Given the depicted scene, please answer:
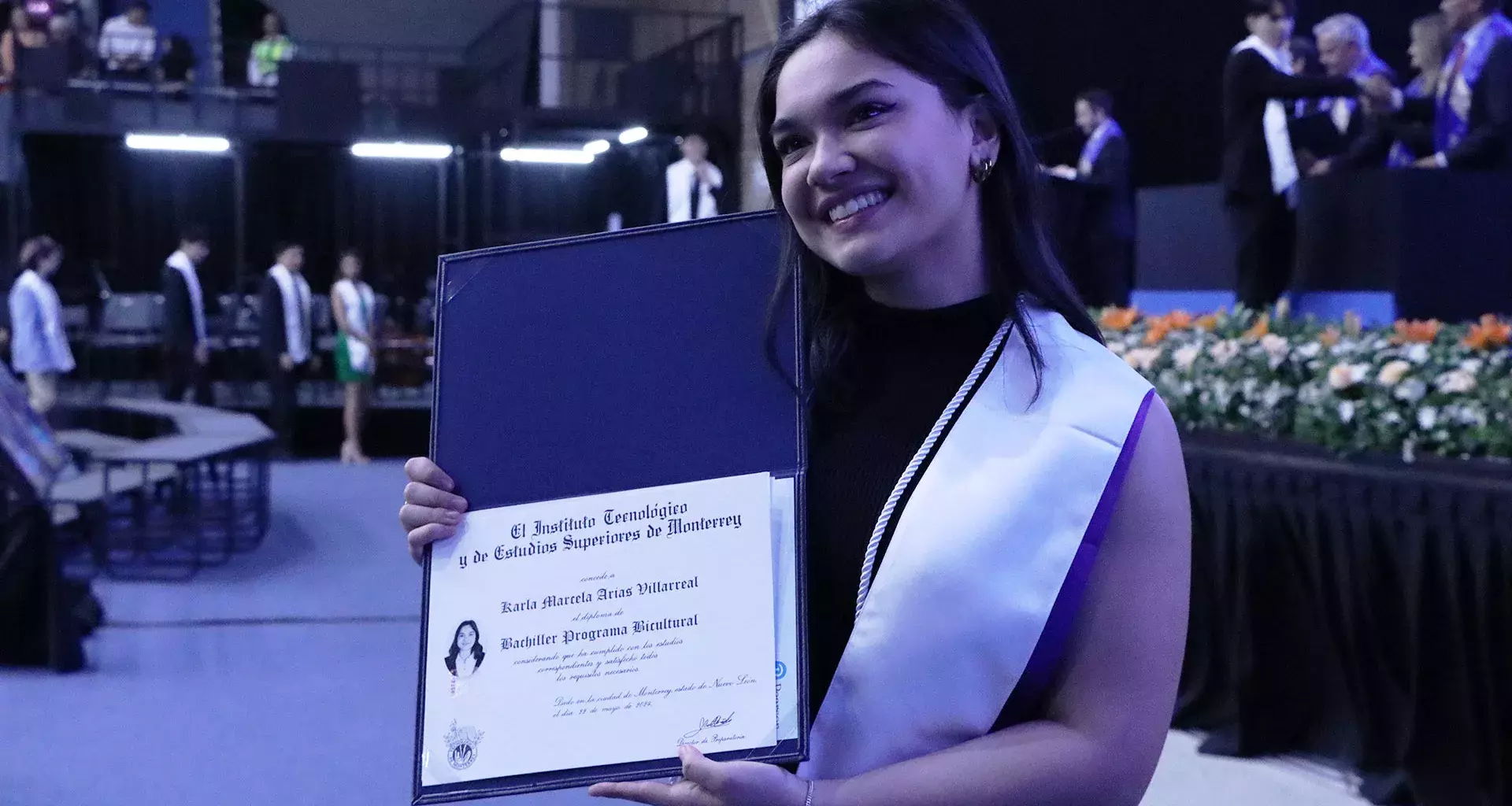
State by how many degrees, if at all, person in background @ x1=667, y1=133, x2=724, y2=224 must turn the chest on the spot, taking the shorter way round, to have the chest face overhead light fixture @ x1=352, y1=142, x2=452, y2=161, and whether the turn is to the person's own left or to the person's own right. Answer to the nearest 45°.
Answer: approximately 135° to the person's own right

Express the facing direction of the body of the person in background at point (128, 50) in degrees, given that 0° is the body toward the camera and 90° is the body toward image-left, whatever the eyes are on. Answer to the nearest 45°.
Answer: approximately 0°

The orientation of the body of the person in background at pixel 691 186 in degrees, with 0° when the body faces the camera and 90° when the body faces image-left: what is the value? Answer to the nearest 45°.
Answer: approximately 0°

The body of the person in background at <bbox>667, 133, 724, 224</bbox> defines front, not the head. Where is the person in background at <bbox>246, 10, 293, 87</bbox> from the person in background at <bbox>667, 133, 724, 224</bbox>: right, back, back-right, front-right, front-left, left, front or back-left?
back-right

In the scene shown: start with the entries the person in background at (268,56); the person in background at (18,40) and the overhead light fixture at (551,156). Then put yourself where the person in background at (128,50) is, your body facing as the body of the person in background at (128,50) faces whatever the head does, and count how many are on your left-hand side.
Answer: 2

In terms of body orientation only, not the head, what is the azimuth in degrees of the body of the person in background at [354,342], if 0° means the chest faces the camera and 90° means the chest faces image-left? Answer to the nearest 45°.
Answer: approximately 315°

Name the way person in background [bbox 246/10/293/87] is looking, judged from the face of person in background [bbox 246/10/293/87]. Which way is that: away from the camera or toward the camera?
toward the camera

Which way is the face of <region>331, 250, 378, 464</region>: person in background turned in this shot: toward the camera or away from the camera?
toward the camera

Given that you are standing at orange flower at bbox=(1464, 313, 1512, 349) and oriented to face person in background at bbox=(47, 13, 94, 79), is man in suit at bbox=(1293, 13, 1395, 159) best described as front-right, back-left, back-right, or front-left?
front-right
